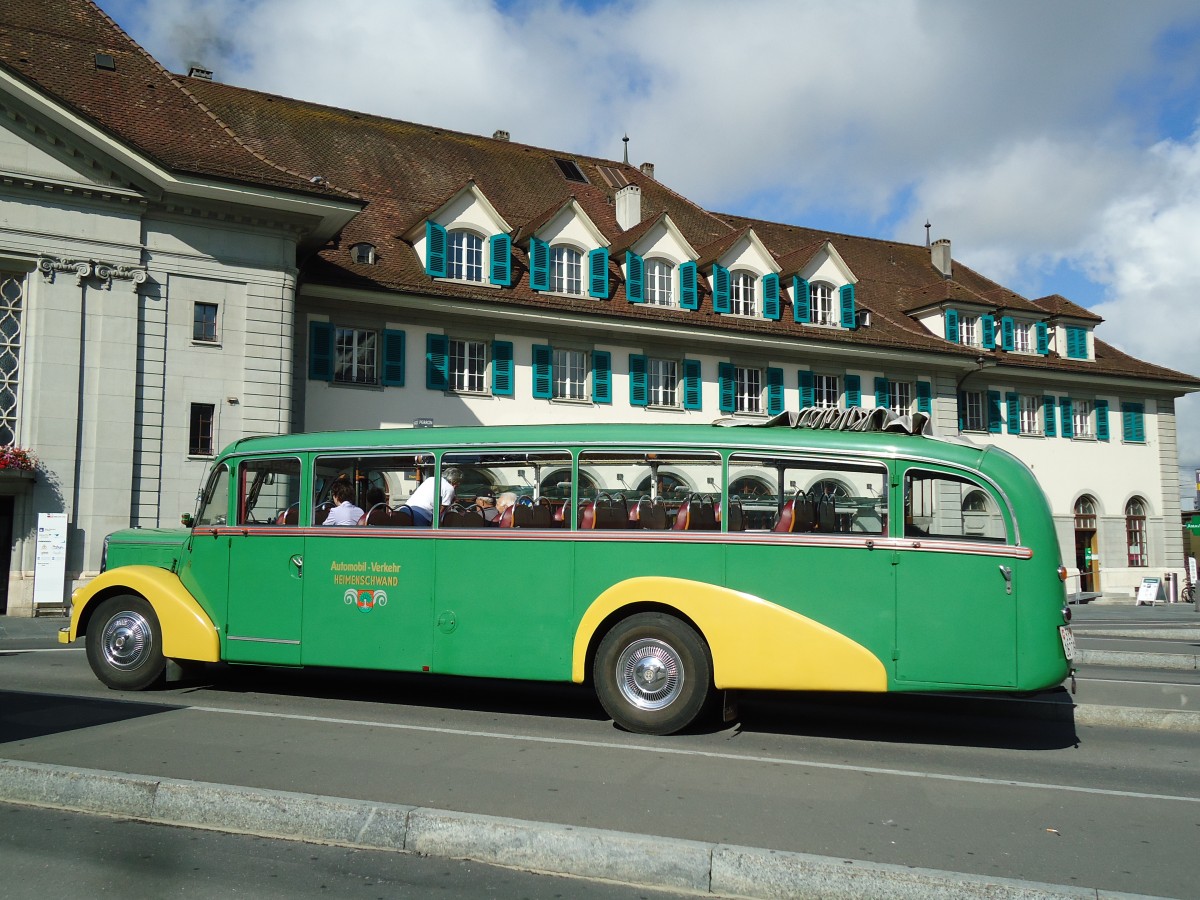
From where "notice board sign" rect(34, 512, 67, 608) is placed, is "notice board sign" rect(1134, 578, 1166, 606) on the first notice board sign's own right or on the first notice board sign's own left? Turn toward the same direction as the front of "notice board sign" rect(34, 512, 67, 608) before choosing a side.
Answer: on the first notice board sign's own left

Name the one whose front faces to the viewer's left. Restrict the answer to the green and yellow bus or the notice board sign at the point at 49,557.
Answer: the green and yellow bus

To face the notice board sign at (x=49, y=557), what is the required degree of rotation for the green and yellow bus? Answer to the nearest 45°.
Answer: approximately 45° to its right

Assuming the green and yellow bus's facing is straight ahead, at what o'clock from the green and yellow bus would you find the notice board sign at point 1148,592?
The notice board sign is roughly at 4 o'clock from the green and yellow bus.

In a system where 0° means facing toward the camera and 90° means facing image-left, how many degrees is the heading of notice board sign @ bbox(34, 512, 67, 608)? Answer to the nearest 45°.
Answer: approximately 0°

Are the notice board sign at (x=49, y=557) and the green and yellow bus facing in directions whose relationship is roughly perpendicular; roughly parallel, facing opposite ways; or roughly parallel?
roughly perpendicular

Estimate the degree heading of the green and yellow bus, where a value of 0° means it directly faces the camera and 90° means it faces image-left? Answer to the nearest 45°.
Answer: approximately 90°
